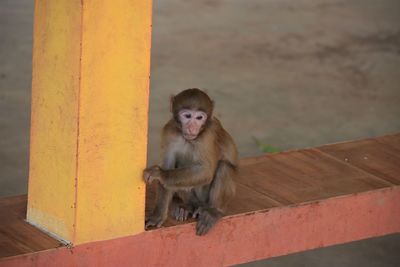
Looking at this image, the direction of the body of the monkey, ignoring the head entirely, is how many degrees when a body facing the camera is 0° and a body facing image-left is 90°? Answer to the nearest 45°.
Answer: approximately 45°

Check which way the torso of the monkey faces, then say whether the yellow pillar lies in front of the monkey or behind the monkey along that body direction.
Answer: in front
